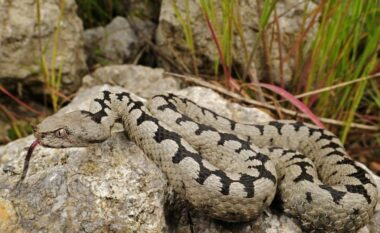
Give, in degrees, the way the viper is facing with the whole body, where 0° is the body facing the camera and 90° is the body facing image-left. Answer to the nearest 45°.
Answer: approximately 90°

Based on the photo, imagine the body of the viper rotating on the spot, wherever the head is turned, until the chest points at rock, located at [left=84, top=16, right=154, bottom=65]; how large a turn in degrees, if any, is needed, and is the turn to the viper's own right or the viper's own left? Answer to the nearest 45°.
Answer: approximately 45° to the viper's own right

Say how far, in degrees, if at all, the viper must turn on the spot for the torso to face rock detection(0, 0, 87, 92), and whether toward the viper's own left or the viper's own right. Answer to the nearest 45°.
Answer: approximately 45° to the viper's own right

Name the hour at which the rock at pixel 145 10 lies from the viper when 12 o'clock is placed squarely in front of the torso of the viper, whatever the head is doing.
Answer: The rock is roughly at 2 o'clock from the viper.

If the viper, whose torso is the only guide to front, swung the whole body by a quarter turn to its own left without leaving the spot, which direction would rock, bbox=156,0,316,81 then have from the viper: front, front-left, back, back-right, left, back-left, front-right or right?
back
